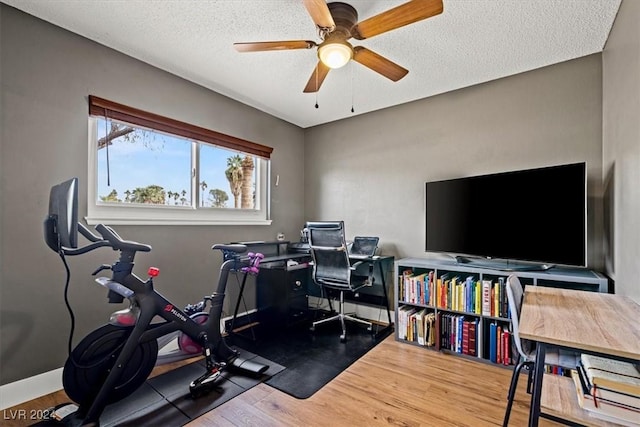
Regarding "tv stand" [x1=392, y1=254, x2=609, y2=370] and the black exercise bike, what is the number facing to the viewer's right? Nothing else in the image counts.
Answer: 0

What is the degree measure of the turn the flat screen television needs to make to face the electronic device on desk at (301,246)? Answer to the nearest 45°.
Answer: approximately 45° to its right

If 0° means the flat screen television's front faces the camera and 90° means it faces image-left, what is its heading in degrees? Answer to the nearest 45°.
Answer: approximately 45°

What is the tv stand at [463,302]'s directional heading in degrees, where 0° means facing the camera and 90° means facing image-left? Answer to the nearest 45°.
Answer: approximately 45°

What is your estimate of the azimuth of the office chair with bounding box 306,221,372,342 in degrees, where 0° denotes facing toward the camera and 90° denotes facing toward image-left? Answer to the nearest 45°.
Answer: approximately 225°

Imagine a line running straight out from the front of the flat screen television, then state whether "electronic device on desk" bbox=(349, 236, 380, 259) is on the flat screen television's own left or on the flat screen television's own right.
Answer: on the flat screen television's own right

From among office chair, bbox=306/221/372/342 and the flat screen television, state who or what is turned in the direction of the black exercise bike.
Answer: the flat screen television

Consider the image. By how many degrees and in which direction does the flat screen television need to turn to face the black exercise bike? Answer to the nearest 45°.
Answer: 0° — it already faces it

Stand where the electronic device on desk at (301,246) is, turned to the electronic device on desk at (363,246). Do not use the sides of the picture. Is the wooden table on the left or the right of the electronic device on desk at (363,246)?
right

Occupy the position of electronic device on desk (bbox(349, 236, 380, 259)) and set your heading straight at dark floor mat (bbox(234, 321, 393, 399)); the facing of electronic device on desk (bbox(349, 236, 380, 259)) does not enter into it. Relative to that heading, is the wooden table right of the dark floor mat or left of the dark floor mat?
left
